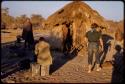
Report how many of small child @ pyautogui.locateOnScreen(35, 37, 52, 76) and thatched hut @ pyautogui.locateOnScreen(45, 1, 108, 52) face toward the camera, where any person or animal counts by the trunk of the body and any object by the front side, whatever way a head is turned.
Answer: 1

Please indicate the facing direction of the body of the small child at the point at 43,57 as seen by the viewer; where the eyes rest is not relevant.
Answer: away from the camera

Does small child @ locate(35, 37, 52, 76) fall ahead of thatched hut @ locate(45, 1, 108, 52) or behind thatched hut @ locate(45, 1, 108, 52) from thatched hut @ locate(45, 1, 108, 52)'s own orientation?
ahead

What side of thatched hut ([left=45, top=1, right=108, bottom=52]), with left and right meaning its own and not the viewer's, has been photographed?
front

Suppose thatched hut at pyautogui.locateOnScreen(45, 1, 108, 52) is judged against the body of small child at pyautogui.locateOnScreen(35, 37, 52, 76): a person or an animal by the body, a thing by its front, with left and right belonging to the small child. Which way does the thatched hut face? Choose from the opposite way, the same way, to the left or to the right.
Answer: the opposite way

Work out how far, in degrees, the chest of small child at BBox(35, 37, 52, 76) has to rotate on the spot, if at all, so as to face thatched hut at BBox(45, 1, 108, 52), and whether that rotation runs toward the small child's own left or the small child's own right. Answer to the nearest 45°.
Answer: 0° — they already face it

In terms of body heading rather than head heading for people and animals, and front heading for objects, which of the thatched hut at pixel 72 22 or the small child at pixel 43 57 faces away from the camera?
the small child
